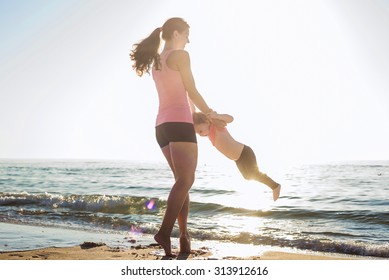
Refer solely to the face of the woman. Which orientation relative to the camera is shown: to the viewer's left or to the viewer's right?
to the viewer's right

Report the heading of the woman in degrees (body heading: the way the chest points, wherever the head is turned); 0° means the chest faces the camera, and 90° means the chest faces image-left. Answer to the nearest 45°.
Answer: approximately 225°
